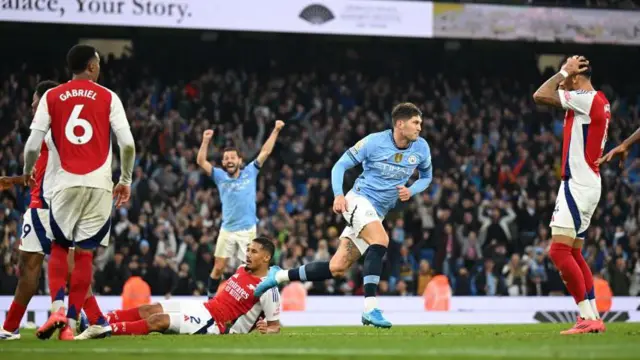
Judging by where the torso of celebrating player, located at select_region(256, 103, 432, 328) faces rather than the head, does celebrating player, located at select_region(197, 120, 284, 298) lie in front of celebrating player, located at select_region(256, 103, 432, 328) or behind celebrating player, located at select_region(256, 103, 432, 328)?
behind

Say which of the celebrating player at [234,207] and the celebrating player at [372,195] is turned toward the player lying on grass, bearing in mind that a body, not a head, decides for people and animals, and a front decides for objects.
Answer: the celebrating player at [234,207]

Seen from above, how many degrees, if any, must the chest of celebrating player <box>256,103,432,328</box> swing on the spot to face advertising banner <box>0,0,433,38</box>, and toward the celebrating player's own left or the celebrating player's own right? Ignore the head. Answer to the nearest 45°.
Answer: approximately 135° to the celebrating player's own left

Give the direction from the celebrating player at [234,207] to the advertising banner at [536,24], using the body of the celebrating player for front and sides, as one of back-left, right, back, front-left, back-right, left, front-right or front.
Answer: back-left

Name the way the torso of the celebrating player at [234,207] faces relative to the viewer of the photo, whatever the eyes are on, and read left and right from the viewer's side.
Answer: facing the viewer

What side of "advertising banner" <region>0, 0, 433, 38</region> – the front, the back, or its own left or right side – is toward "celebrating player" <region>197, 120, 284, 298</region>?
front

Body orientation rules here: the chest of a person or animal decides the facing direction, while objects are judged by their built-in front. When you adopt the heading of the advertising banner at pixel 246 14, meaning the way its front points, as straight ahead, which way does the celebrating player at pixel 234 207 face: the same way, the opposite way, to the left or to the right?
the same way

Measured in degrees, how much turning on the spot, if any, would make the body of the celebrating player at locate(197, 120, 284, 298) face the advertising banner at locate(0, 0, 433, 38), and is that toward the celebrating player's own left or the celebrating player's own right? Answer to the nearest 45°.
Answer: approximately 180°

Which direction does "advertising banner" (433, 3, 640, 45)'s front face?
toward the camera

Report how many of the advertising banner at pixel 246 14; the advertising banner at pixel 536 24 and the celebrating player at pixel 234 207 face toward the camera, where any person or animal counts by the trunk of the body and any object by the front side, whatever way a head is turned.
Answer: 3

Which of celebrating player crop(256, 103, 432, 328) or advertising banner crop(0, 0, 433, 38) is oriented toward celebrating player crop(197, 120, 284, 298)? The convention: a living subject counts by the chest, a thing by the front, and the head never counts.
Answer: the advertising banner

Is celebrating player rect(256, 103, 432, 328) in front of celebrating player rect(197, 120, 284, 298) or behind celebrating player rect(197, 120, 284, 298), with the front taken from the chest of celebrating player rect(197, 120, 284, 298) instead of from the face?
in front
